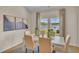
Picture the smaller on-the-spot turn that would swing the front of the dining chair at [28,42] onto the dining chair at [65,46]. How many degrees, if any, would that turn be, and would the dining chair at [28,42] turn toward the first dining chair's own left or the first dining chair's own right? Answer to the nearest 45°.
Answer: approximately 45° to the first dining chair's own right

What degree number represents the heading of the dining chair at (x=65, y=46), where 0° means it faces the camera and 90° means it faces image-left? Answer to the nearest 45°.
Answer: approximately 90°

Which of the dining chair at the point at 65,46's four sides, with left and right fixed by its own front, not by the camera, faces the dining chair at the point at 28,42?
front

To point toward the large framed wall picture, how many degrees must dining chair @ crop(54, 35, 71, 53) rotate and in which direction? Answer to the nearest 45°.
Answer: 0° — it already faces it

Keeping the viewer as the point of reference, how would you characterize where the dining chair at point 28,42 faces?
facing away from the viewer and to the right of the viewer

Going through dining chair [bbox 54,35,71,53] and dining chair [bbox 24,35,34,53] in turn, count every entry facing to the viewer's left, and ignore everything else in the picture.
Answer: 1

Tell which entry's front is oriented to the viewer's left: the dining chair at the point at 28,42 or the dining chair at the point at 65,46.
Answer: the dining chair at the point at 65,46

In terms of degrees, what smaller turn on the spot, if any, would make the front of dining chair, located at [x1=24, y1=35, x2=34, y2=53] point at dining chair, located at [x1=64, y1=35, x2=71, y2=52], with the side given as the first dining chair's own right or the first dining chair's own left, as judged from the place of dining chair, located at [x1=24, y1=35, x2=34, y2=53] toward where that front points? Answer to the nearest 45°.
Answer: approximately 45° to the first dining chair's own right
